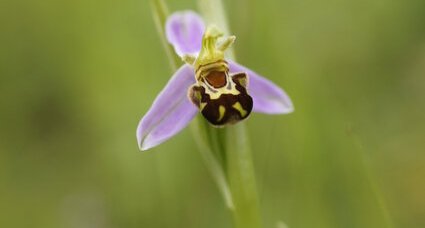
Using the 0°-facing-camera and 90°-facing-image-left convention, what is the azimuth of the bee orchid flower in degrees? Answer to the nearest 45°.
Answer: approximately 0°
